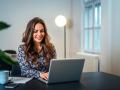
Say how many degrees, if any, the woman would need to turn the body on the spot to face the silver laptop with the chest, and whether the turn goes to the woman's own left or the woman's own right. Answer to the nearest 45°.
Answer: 0° — they already face it

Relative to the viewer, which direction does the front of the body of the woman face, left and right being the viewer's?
facing the viewer and to the right of the viewer

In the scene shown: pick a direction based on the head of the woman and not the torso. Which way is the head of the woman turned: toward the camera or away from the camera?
toward the camera

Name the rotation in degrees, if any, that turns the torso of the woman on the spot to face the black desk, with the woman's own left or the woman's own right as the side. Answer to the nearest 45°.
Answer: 0° — they already face it
